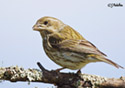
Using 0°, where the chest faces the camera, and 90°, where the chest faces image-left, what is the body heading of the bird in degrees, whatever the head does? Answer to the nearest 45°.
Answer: approximately 90°
